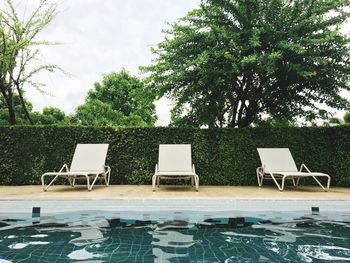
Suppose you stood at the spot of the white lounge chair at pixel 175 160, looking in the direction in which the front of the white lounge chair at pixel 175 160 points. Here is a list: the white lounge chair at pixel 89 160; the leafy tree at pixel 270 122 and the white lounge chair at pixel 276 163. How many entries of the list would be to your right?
1

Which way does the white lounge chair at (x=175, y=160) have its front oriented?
toward the camera

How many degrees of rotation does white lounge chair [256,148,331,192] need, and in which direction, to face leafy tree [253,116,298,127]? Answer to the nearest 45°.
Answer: approximately 135° to its left

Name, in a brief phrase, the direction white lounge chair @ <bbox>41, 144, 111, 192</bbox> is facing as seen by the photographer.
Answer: facing the viewer and to the left of the viewer

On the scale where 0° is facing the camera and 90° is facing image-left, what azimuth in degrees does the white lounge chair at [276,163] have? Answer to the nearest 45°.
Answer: approximately 315°

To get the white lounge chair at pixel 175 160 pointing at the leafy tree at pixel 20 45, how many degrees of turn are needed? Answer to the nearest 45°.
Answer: approximately 135° to its right

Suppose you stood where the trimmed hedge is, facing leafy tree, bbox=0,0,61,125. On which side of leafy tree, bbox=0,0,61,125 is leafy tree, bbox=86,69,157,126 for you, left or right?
right

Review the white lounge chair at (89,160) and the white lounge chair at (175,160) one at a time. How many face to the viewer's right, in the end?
0

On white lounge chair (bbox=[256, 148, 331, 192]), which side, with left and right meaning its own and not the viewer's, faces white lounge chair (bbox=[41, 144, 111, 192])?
right

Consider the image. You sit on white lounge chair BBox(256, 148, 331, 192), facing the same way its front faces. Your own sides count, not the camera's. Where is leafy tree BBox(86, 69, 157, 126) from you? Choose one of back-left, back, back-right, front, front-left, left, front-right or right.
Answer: back

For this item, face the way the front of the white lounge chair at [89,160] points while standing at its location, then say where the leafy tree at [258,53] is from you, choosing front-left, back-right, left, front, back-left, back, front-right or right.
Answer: back-left

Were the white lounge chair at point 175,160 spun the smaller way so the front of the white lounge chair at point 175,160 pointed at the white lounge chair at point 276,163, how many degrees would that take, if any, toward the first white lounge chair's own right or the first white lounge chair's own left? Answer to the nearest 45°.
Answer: approximately 90° to the first white lounge chair's own left
